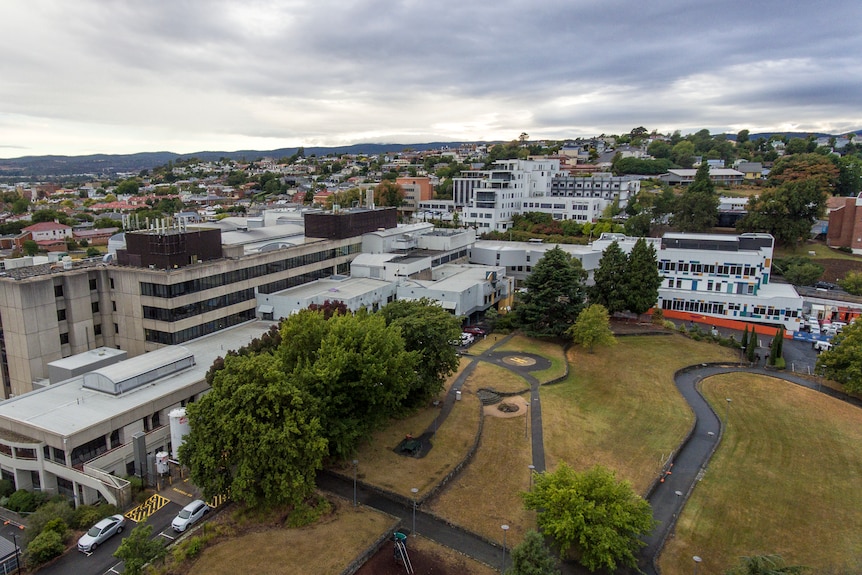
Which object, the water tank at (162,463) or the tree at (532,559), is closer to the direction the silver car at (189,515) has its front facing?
the tree

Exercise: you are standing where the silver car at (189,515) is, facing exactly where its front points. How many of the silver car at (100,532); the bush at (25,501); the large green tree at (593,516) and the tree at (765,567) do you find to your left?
2

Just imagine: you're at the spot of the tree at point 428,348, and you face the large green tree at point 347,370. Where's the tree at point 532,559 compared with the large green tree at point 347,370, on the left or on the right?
left
